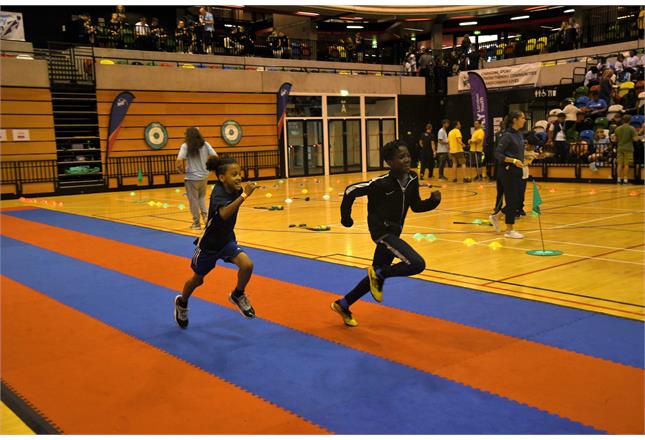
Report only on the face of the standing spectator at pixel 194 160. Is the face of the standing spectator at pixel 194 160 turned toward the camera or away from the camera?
away from the camera

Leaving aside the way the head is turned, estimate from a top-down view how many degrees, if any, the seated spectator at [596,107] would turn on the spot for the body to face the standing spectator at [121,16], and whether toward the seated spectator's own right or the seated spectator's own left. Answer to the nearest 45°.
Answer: approximately 45° to the seated spectator's own right

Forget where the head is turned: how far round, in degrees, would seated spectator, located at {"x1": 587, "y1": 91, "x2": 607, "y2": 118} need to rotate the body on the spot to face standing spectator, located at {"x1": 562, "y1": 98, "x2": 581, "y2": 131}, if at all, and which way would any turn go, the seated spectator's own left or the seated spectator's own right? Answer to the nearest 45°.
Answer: approximately 45° to the seated spectator's own right

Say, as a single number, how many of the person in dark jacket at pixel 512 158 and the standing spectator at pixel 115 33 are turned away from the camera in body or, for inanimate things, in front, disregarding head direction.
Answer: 0

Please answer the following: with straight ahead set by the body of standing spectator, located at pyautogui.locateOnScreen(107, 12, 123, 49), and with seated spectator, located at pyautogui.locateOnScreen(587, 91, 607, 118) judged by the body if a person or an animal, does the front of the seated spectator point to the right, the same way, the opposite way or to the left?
to the right

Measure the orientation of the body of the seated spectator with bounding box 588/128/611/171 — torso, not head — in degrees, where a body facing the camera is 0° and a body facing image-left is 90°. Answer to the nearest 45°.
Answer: approximately 45°

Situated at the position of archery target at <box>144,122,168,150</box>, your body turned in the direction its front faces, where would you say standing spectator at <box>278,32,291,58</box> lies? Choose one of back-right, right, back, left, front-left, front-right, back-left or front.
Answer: back-left

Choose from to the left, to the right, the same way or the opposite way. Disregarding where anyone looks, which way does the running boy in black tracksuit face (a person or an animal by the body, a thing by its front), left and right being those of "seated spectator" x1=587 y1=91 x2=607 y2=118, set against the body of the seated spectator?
to the left

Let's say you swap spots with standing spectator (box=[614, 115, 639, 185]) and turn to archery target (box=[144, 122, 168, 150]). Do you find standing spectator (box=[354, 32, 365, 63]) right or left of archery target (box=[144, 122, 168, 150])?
right

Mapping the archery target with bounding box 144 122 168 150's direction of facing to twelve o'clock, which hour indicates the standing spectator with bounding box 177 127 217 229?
The standing spectator is roughly at 12 o'clock from the archery target.

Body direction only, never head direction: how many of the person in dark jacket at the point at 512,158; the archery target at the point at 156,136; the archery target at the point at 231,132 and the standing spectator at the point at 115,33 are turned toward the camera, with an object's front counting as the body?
3

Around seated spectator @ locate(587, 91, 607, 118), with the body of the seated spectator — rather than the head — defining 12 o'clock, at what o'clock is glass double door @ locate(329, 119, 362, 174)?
The glass double door is roughly at 2 o'clock from the seated spectator.

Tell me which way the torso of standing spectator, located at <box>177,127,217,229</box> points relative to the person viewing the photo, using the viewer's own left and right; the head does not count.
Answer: facing away from the viewer
